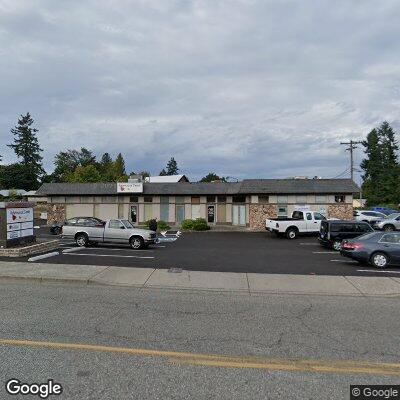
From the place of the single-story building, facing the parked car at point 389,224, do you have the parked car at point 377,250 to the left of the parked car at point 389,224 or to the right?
right

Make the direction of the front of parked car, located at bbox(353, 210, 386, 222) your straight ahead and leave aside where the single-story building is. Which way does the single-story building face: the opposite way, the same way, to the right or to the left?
to the left

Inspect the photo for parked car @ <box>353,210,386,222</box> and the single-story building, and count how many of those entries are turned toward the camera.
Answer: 1

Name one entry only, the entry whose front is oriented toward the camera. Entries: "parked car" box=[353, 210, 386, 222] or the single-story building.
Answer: the single-story building

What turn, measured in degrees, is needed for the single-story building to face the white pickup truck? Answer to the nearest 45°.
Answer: approximately 45° to its left

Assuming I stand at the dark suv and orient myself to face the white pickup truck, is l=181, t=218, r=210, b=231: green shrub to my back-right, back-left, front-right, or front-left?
front-left

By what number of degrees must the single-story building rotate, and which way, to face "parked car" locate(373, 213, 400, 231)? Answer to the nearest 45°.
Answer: approximately 45° to its left

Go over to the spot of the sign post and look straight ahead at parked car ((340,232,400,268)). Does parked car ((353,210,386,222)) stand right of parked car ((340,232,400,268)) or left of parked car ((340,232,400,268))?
left

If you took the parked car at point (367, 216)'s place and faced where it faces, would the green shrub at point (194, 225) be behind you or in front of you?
in front

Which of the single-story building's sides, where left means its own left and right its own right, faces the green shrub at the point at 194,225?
front

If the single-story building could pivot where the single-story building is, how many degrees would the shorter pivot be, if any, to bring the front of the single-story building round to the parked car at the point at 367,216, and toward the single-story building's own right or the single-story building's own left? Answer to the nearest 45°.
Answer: approximately 90° to the single-story building's own left

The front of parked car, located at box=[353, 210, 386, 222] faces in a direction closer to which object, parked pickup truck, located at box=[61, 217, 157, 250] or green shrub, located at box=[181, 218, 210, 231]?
the green shrub

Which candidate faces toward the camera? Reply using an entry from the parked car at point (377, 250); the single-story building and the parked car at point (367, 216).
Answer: the single-story building

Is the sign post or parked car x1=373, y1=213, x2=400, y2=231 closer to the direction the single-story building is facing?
the sign post
